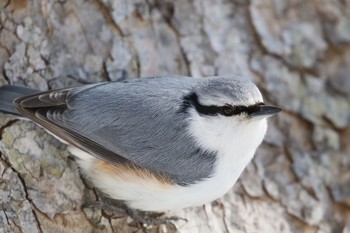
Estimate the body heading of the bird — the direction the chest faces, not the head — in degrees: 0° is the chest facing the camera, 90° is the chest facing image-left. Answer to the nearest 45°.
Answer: approximately 270°
